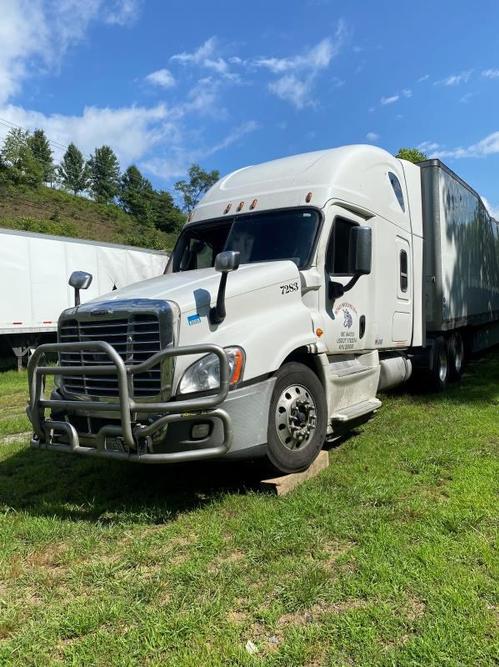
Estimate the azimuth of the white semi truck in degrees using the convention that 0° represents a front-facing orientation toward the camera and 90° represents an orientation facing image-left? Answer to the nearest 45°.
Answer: approximately 45°

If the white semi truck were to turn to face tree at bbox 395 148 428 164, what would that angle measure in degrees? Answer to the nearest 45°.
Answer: approximately 135° to its right

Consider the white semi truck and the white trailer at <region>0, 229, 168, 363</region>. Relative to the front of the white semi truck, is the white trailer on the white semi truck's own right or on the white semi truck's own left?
on the white semi truck's own right
